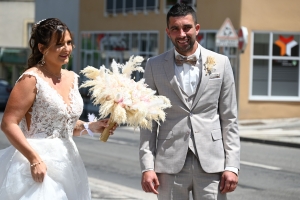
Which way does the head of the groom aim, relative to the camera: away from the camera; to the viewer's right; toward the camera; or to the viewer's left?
toward the camera

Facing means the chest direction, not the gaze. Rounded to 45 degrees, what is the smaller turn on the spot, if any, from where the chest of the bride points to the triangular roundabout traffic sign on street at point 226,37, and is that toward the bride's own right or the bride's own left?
approximately 135° to the bride's own left

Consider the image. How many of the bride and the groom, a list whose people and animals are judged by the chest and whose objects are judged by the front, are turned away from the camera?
0

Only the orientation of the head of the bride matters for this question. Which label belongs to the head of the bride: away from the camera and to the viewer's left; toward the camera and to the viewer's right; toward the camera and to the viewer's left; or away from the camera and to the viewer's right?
toward the camera and to the viewer's right

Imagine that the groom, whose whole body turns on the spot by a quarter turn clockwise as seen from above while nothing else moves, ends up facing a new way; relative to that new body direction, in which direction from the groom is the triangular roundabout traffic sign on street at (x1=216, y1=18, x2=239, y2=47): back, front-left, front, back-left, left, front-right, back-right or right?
right

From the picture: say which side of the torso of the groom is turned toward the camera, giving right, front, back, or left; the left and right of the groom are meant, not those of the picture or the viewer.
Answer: front
